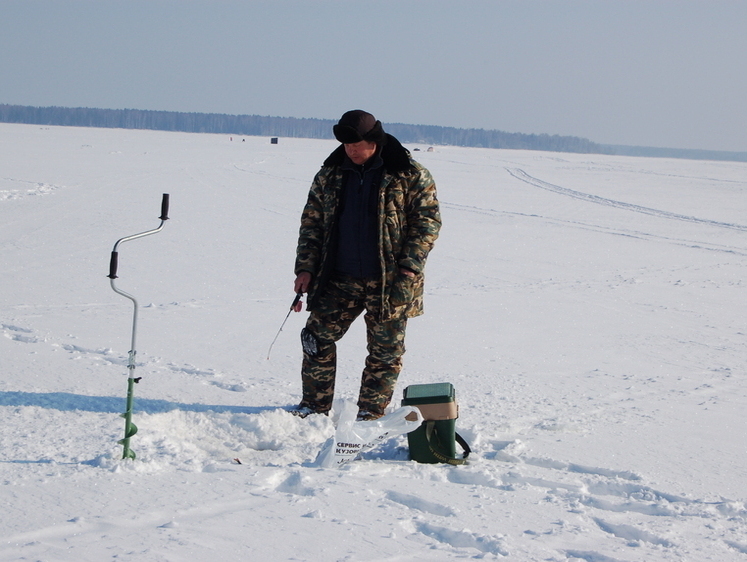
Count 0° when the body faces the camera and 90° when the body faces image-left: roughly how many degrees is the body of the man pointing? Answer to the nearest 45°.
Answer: approximately 45°
